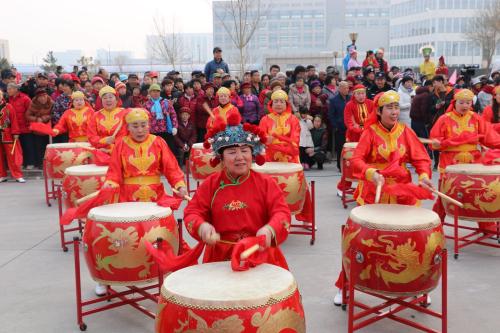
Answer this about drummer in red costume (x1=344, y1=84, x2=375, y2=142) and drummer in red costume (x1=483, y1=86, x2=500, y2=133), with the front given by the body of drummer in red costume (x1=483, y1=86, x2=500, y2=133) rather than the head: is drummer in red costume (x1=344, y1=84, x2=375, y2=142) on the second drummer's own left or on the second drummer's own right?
on the second drummer's own right

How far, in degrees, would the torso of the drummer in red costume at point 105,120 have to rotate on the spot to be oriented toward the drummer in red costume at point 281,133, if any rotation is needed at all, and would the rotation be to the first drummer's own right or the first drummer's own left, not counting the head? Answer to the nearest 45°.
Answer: approximately 90° to the first drummer's own left

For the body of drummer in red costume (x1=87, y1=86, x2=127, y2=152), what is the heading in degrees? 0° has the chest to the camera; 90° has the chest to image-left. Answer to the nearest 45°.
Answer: approximately 0°

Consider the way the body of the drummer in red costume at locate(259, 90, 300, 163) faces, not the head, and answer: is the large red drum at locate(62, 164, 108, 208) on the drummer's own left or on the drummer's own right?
on the drummer's own right

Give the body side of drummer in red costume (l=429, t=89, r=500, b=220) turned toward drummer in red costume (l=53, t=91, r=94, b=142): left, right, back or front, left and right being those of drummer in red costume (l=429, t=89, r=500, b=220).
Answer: right

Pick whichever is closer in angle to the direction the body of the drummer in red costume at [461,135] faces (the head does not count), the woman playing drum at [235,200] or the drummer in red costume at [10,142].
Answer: the woman playing drum
